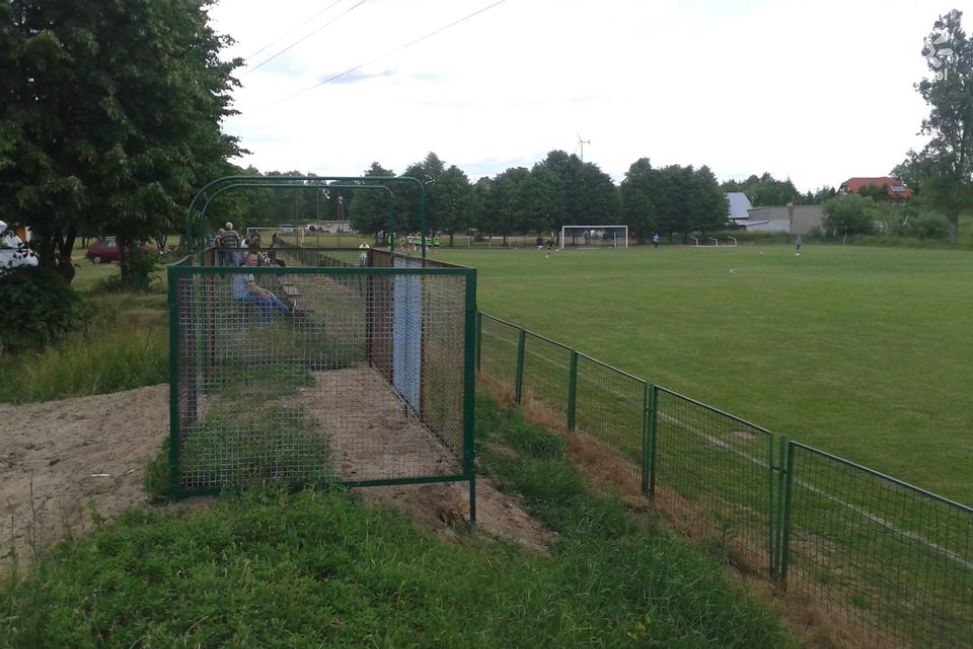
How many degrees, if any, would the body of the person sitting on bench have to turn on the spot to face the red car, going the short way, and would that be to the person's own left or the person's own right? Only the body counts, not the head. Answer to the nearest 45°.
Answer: approximately 90° to the person's own left

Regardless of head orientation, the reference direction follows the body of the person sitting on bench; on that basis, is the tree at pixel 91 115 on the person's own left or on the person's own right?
on the person's own left

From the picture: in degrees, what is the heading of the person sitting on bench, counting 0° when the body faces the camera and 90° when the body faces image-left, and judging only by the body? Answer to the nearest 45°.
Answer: approximately 270°
